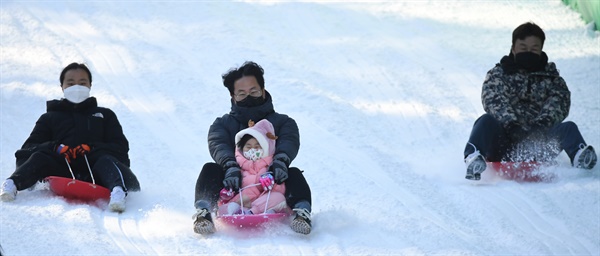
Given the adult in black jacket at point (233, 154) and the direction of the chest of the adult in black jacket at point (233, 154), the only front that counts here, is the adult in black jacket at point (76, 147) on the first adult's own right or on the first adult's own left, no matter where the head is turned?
on the first adult's own right

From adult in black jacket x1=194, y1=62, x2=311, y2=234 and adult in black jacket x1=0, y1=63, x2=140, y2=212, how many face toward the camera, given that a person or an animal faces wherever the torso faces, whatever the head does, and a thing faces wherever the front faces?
2

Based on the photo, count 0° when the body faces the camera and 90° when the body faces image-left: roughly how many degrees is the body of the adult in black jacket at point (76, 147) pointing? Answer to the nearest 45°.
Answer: approximately 0°

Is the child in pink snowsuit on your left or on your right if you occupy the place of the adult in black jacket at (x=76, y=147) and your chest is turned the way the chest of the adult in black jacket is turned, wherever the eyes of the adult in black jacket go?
on your left

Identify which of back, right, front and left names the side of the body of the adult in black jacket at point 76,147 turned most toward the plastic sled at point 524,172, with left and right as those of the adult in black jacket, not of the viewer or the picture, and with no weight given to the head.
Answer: left

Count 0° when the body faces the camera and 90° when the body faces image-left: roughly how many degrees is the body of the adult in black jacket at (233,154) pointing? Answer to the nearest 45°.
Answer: approximately 0°

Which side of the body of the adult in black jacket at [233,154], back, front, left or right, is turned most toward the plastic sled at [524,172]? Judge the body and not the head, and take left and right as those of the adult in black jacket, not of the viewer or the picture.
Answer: left

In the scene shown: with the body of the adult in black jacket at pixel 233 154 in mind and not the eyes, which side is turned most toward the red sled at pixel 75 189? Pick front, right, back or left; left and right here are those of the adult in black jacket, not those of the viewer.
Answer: right

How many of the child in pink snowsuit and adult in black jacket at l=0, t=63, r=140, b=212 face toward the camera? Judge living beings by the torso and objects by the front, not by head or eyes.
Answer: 2
